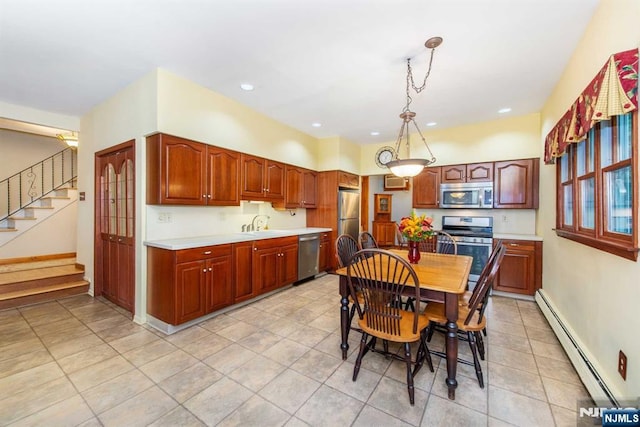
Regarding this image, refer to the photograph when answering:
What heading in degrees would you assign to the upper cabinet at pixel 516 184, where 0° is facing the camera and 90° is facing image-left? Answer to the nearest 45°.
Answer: approximately 0°

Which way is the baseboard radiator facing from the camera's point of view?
to the viewer's left

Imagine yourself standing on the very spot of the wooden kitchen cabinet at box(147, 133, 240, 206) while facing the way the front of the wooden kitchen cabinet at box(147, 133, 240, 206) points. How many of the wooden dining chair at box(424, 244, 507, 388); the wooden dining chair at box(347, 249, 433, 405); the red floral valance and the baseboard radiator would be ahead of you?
4

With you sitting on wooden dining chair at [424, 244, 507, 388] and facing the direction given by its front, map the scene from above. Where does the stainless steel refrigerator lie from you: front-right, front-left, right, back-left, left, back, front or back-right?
front-right

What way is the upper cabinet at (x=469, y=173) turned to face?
toward the camera

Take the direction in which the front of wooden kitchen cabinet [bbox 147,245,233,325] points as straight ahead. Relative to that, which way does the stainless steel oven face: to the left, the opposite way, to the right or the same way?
to the right

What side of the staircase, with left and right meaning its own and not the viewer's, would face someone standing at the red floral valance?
front

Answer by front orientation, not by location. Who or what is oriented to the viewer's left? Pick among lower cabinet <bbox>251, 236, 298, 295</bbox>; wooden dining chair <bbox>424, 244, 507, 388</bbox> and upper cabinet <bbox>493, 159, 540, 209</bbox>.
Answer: the wooden dining chair

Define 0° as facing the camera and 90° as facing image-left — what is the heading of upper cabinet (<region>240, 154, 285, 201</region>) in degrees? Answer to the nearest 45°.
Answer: approximately 315°

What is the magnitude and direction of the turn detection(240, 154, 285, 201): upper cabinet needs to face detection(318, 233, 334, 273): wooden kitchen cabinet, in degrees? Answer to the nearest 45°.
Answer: approximately 90° to its left

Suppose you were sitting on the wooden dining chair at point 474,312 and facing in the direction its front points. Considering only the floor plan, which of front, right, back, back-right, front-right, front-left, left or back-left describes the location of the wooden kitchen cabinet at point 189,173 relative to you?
front

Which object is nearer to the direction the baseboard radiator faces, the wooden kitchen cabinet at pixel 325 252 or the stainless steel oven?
the wooden kitchen cabinet

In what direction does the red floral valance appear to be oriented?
to the viewer's left

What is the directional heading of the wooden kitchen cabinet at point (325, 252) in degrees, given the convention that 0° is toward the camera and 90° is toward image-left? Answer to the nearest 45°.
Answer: approximately 315°

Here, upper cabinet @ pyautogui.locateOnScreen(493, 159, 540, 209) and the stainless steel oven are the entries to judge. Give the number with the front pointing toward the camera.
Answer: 2

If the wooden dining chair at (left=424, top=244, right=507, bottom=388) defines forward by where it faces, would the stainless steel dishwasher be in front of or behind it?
in front
